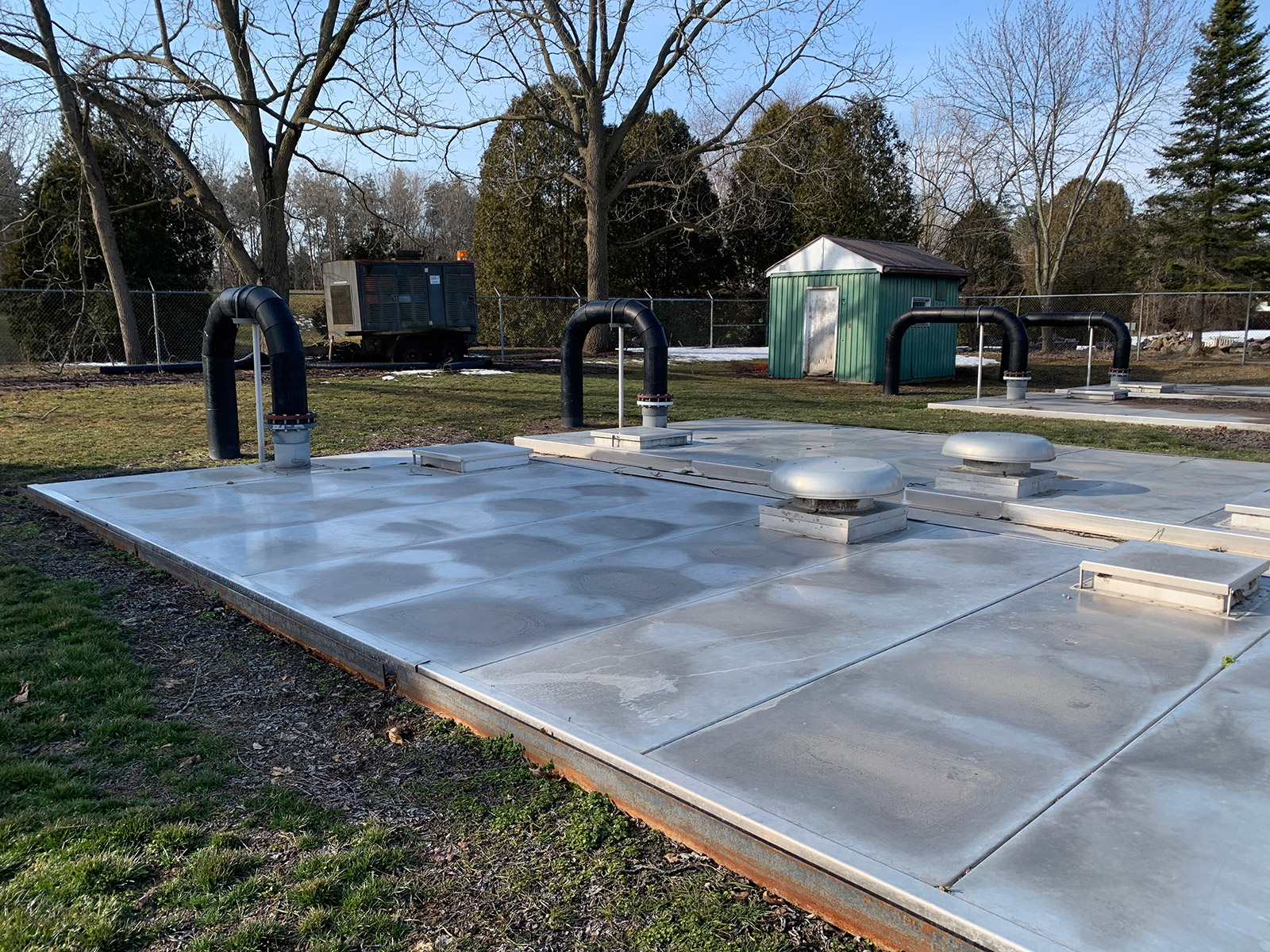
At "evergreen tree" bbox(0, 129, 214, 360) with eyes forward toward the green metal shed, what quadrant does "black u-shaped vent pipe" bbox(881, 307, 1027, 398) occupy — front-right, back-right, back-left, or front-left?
front-right

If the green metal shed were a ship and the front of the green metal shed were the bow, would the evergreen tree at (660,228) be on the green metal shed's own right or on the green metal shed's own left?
on the green metal shed's own right

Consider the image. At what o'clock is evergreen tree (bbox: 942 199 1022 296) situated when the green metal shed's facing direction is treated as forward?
The evergreen tree is roughly at 5 o'clock from the green metal shed.

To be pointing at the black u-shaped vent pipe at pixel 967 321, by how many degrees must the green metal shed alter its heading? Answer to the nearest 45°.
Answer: approximately 45° to its left

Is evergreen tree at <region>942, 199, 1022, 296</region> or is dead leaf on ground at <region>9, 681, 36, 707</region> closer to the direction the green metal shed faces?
the dead leaf on ground

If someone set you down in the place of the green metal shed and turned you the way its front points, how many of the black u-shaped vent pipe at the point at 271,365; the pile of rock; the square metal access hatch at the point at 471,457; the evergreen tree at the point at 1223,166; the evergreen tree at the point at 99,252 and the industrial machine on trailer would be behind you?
2

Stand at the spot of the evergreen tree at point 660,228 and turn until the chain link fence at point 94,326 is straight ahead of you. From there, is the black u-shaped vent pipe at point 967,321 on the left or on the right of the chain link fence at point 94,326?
left

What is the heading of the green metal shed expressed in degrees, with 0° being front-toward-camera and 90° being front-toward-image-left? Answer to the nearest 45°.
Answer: approximately 45°

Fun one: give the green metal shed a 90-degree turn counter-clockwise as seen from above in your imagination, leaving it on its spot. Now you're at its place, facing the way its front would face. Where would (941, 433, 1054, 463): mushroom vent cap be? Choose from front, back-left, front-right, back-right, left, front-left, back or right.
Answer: front-right

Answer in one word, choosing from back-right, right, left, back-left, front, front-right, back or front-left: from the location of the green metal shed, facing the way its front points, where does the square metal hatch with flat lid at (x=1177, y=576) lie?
front-left

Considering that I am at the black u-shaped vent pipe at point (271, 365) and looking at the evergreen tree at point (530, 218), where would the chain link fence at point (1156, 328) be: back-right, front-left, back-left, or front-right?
front-right

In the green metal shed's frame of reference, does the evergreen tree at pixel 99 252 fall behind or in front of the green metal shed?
in front

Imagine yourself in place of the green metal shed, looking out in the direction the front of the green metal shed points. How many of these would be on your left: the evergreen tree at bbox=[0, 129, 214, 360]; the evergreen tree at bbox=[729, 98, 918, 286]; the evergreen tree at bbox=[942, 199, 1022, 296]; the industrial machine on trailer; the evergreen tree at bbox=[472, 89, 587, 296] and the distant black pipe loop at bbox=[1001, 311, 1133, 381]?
1

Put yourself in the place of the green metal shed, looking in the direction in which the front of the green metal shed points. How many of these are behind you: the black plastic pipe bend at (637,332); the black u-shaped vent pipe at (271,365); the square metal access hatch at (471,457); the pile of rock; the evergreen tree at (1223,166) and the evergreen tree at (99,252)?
2

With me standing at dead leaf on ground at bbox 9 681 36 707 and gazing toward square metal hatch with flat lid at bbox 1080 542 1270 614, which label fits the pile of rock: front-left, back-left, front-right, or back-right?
front-left

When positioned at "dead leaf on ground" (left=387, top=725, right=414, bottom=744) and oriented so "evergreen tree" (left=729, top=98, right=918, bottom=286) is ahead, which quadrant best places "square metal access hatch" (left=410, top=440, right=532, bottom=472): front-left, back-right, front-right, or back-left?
front-left

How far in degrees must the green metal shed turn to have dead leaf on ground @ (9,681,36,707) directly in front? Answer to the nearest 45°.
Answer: approximately 45° to its left

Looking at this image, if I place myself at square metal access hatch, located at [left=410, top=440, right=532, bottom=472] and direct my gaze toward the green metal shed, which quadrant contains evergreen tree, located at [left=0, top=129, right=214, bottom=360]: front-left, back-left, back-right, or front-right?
front-left

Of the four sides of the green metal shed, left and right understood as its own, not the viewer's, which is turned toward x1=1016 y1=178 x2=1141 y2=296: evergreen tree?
back
